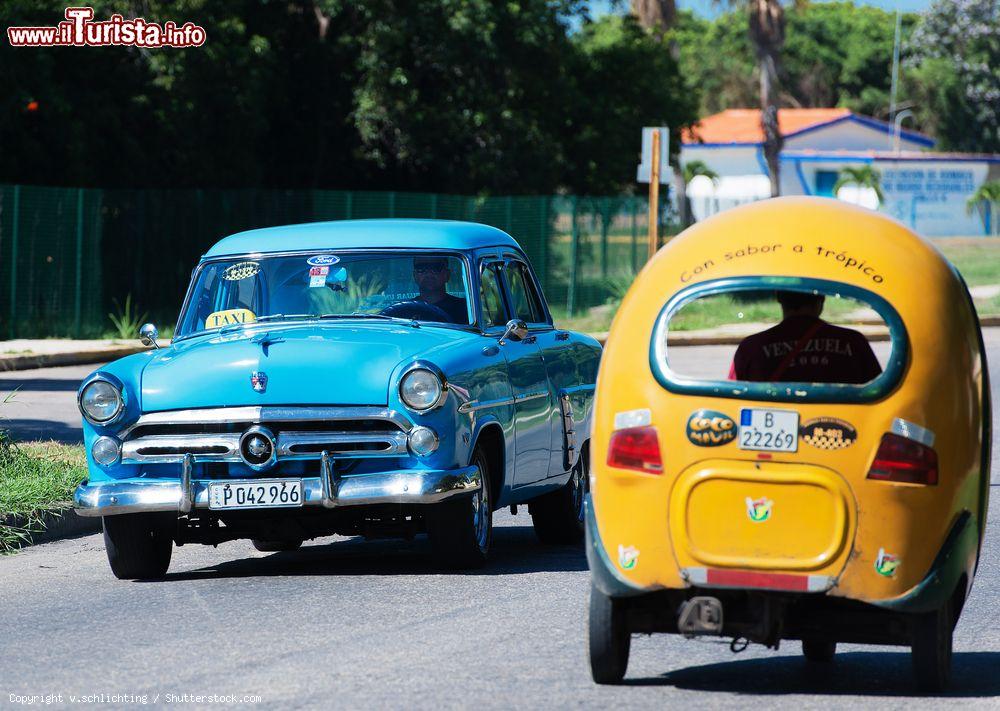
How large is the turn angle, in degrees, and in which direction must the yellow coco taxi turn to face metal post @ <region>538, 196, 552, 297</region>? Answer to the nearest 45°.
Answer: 0° — it already faces it

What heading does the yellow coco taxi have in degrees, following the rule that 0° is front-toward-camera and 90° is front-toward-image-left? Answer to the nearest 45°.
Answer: approximately 180°

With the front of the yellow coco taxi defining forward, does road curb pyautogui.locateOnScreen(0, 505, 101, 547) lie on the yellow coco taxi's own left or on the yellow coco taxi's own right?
on the yellow coco taxi's own left

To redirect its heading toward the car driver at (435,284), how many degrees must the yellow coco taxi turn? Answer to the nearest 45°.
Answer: approximately 45° to its left

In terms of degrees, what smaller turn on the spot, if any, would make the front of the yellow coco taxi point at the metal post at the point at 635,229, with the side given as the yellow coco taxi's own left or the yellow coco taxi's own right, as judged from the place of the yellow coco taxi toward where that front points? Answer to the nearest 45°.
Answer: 0° — it already faces it

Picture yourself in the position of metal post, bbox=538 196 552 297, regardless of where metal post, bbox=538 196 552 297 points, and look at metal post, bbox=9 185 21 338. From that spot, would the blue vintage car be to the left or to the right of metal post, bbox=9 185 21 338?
left

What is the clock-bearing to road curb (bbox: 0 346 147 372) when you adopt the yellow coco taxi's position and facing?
The road curb is roughly at 11 o'clock from the yellow coco taxi.

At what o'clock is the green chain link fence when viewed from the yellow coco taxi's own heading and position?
The green chain link fence is roughly at 11 o'clock from the yellow coco taxi.

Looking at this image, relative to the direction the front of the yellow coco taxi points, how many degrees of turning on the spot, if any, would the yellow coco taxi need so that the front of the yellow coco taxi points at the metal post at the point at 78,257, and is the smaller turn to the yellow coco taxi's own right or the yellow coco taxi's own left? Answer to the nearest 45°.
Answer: approximately 45° to the yellow coco taxi's own left

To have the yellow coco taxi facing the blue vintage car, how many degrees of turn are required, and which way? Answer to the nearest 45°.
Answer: approximately 45° to its left
